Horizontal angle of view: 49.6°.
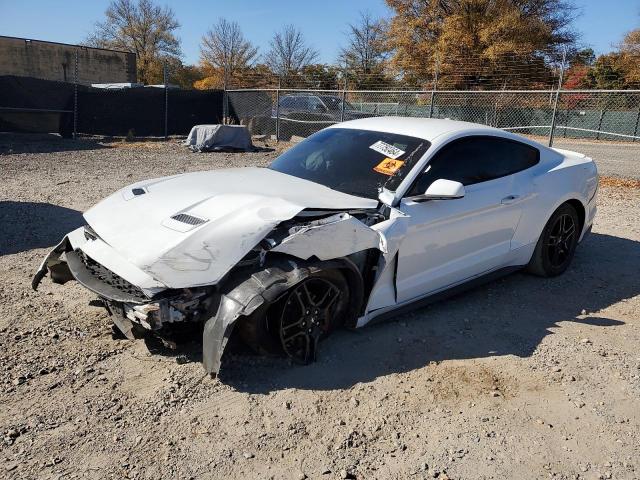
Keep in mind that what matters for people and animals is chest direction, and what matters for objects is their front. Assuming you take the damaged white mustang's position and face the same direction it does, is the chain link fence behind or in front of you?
behind

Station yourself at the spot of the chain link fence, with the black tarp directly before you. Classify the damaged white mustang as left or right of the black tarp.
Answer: left

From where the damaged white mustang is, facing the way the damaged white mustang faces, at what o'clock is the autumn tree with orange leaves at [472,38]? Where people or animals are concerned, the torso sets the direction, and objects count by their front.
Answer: The autumn tree with orange leaves is roughly at 5 o'clock from the damaged white mustang.

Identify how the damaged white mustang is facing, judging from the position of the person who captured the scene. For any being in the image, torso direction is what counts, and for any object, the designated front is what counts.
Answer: facing the viewer and to the left of the viewer

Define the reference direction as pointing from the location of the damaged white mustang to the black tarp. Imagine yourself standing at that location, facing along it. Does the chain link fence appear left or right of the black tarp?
right

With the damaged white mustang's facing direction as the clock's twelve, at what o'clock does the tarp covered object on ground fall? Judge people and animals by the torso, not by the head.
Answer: The tarp covered object on ground is roughly at 4 o'clock from the damaged white mustang.

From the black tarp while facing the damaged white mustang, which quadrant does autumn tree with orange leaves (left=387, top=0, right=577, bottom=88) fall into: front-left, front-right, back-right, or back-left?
back-left

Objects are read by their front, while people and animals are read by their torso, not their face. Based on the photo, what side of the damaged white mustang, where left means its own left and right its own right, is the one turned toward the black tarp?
right
